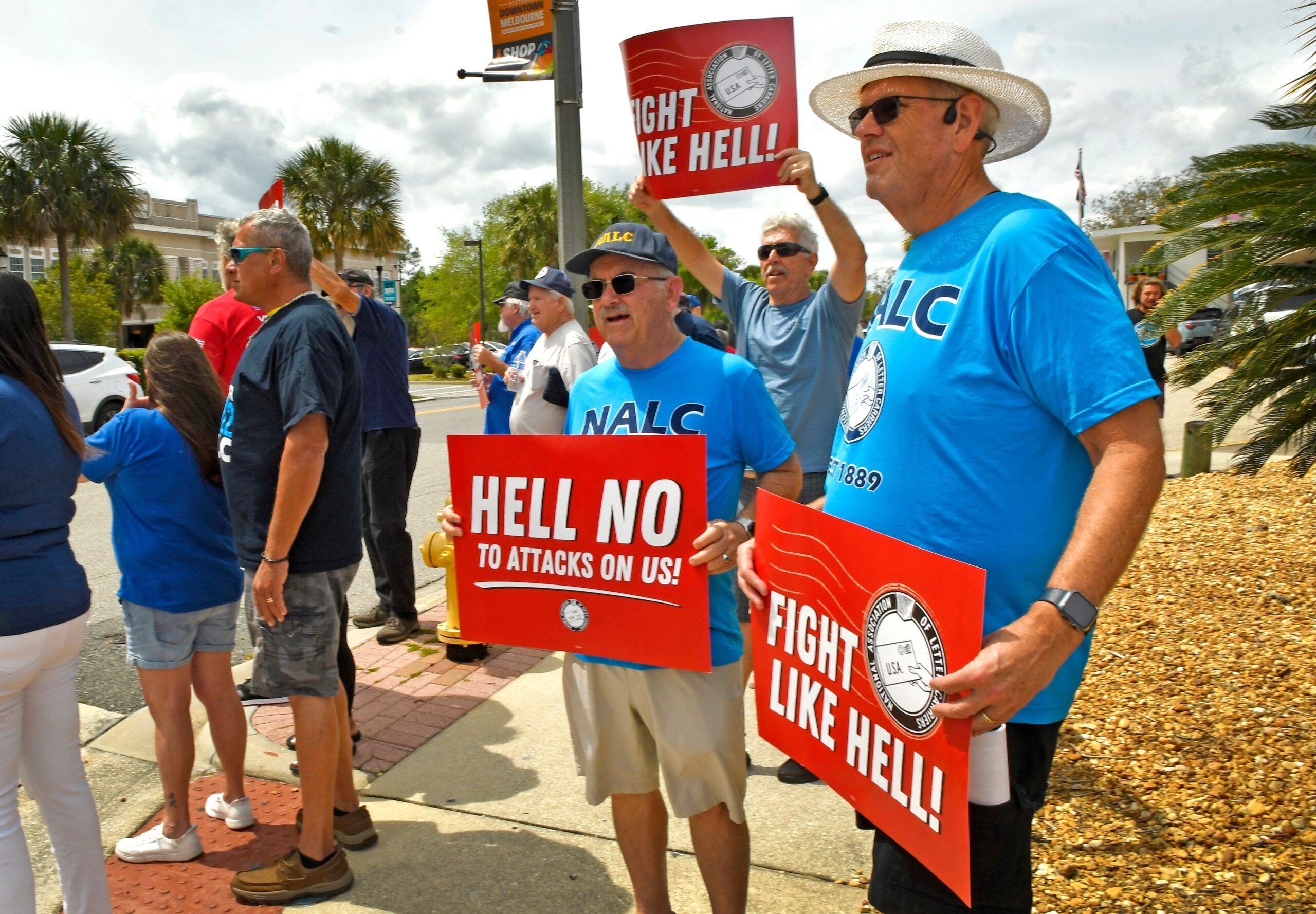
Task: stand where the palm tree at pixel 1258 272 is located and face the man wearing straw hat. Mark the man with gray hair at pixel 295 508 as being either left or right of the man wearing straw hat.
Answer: right

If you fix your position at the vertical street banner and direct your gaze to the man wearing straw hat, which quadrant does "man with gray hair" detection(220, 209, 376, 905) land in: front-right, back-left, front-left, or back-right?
front-right

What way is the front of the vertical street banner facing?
toward the camera

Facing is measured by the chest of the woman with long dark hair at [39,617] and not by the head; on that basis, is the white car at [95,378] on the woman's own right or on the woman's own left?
on the woman's own right

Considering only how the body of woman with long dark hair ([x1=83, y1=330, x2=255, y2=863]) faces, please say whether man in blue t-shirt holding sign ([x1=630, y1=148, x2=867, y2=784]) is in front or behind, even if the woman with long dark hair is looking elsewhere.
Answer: behind

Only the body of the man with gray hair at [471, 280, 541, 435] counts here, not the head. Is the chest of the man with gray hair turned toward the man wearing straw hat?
no

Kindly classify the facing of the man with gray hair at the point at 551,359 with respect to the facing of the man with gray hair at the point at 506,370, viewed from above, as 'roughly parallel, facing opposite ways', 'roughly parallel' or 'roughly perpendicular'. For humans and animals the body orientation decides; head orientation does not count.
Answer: roughly parallel

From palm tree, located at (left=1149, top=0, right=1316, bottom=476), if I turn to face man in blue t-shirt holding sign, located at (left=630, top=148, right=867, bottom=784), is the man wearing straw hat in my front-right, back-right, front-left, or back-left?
front-left

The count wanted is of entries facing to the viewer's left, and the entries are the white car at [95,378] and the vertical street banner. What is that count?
1

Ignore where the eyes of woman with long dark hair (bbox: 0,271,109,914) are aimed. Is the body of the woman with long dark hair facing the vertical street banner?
no

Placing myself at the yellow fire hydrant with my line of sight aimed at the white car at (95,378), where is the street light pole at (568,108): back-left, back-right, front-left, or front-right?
front-right

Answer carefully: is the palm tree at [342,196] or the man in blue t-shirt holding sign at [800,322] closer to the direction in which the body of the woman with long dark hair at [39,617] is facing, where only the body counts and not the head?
the palm tree

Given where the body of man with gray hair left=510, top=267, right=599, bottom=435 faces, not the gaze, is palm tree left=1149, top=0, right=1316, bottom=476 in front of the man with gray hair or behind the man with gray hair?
behind

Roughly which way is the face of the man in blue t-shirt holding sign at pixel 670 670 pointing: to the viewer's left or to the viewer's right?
to the viewer's left

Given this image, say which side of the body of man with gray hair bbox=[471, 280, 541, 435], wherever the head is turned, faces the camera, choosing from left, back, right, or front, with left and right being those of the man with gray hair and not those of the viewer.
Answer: left

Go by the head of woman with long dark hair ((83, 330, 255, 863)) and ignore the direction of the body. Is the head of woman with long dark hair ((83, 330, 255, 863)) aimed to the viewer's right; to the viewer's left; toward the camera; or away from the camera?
away from the camera

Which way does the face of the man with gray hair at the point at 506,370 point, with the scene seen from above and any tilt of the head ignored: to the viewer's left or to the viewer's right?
to the viewer's left

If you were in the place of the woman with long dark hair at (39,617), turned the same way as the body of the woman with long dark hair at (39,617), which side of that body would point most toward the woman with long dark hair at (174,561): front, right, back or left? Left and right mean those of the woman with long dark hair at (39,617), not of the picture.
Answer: right

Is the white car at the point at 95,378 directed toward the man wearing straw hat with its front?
no

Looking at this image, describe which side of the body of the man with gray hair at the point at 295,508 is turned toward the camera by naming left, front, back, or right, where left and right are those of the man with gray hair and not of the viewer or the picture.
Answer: left
